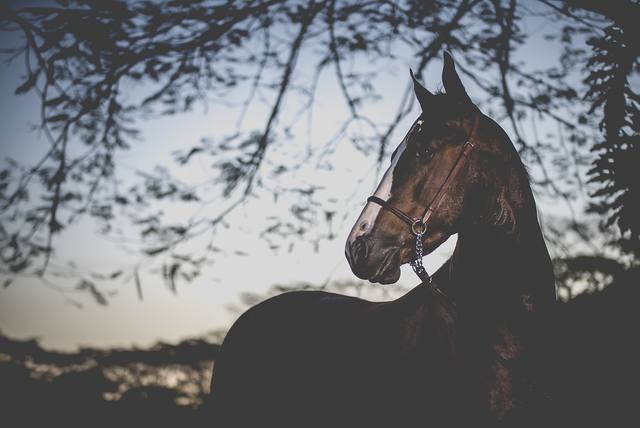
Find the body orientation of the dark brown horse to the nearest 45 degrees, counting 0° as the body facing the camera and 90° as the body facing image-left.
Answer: approximately 315°
